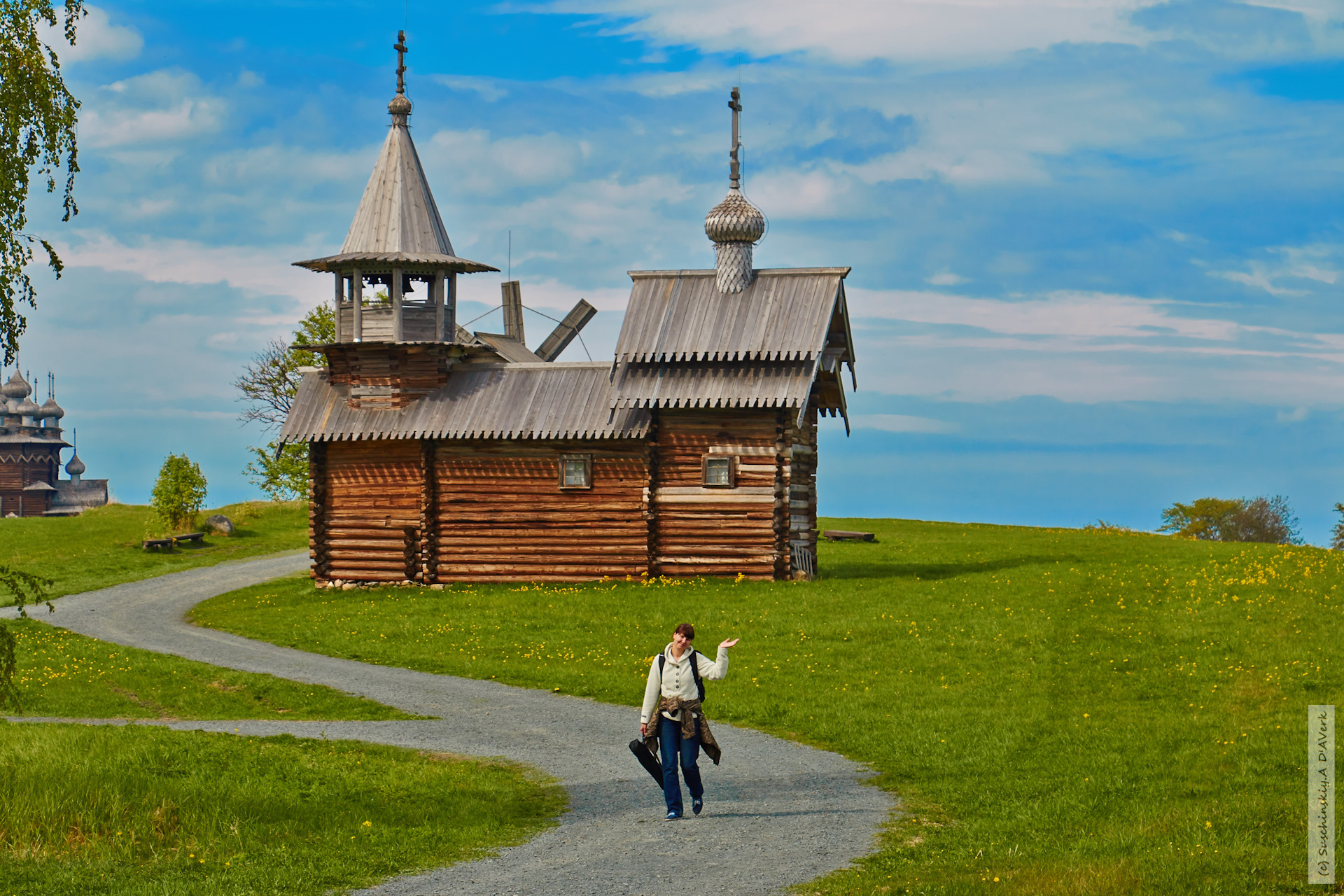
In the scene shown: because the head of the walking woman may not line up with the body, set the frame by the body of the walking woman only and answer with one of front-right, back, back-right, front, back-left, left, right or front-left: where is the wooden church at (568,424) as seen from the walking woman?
back

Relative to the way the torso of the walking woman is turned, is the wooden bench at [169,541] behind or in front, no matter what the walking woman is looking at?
behind

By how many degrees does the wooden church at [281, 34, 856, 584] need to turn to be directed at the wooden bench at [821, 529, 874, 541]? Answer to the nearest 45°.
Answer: approximately 135° to its right

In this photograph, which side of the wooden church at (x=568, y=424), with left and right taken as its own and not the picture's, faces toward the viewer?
left

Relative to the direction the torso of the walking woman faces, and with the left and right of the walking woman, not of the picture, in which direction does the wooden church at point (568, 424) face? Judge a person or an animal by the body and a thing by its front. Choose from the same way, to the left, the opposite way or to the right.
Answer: to the right

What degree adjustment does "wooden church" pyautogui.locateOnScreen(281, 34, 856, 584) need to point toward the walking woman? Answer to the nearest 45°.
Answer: approximately 90° to its left

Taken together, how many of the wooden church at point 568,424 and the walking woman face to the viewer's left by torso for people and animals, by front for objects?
1

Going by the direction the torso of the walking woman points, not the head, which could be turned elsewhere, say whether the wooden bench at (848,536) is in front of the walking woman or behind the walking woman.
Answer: behind

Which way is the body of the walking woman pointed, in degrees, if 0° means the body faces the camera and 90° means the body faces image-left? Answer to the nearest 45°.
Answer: approximately 0°
